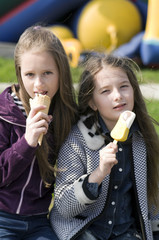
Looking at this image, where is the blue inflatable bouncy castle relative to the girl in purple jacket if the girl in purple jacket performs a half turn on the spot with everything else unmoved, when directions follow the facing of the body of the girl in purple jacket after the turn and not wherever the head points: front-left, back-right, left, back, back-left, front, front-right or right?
front

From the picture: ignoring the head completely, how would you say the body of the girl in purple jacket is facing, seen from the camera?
toward the camera
